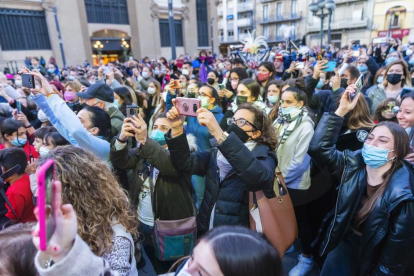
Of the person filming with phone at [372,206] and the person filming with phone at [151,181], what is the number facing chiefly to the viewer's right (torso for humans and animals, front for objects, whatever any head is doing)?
0

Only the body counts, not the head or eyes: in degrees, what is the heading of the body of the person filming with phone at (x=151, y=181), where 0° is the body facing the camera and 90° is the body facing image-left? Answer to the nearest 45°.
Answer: approximately 45°

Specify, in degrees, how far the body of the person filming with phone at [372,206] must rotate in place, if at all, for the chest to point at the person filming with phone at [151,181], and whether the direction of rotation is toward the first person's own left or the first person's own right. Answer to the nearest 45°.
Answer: approximately 45° to the first person's own right

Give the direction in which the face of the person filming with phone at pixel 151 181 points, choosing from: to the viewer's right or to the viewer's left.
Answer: to the viewer's left

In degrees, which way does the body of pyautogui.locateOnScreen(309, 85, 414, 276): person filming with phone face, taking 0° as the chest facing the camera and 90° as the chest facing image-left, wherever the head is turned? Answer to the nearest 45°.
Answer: approximately 45°

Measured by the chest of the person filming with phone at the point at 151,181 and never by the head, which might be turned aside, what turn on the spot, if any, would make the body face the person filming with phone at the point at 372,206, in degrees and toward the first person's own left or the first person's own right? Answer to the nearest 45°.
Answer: approximately 90° to the first person's own left
